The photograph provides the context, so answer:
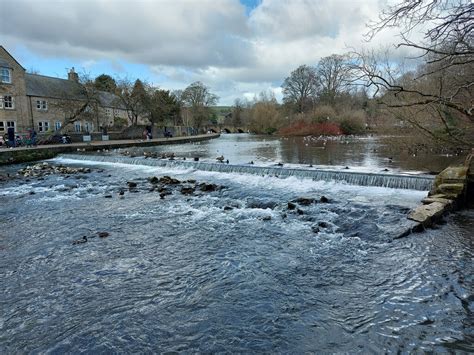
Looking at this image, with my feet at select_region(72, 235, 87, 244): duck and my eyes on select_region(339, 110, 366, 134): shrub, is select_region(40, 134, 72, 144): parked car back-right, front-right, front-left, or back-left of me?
front-left

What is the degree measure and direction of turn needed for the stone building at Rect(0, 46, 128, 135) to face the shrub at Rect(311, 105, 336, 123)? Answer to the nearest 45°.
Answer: approximately 45° to its left

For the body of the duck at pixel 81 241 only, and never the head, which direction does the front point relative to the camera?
to the viewer's right

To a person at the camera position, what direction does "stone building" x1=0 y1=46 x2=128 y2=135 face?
facing the viewer and to the right of the viewer
